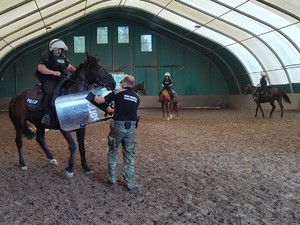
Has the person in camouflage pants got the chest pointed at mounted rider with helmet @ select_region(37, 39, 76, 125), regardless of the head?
yes

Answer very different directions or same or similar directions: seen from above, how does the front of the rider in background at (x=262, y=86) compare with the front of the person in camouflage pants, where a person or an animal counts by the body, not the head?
same or similar directions

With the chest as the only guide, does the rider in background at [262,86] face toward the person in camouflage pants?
no

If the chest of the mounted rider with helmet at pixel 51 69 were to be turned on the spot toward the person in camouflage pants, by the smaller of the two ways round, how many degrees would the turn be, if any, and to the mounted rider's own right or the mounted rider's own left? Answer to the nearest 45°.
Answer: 0° — they already face them

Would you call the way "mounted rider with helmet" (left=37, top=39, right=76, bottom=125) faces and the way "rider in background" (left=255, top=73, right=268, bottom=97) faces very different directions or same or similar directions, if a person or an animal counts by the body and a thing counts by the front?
very different directions

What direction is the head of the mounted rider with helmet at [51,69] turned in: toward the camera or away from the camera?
toward the camera

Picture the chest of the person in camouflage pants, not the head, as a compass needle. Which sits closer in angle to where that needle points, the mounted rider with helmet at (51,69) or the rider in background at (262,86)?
the mounted rider with helmet

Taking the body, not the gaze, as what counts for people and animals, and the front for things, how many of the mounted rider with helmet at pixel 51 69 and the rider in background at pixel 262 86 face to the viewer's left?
1

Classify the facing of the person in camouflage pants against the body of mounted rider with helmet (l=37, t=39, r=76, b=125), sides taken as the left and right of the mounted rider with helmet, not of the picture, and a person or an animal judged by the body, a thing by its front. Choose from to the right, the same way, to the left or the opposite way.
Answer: the opposite way

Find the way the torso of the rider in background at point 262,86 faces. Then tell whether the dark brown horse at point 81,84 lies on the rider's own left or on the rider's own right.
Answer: on the rider's own left

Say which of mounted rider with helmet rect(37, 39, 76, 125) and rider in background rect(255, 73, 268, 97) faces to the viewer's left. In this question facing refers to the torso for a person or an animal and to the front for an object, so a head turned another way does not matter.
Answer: the rider in background

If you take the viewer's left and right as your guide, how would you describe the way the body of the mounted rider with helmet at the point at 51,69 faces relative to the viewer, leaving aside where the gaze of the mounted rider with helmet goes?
facing the viewer and to the right of the viewer

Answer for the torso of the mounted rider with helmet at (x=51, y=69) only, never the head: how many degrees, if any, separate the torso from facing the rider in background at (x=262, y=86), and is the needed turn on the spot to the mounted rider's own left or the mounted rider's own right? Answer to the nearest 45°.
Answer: approximately 90° to the mounted rider's own left

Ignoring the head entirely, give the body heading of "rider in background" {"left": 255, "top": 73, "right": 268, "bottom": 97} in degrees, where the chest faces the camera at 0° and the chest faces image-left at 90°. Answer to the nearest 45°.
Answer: approximately 90°

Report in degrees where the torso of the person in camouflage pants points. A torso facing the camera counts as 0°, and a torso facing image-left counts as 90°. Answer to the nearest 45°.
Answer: approximately 135°
